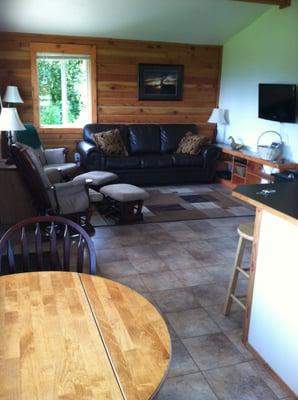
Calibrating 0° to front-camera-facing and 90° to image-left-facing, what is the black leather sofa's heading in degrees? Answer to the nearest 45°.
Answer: approximately 0°

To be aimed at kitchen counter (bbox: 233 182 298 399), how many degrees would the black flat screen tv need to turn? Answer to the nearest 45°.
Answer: approximately 45° to its left

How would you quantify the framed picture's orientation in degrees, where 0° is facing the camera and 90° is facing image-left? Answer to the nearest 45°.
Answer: approximately 0°

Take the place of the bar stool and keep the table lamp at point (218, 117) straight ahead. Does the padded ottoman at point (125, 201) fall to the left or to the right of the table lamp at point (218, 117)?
left

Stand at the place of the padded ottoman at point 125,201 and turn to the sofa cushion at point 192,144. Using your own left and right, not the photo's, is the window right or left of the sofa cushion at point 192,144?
left

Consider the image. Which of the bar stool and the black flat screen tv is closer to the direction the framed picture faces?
the bar stool

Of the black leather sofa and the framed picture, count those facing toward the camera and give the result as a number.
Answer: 2

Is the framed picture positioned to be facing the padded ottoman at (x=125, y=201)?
yes

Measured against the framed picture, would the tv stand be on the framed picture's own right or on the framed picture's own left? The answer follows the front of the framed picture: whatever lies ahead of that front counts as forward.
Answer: on the framed picture's own left

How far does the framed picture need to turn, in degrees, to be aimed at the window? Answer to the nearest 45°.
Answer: approximately 90° to its right
